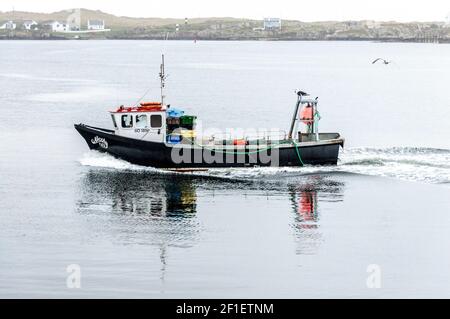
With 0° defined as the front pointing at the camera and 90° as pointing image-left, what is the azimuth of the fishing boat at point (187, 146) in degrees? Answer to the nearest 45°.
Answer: approximately 90°

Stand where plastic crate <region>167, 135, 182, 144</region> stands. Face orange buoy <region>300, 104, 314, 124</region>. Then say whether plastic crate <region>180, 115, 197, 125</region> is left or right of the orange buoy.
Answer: left
